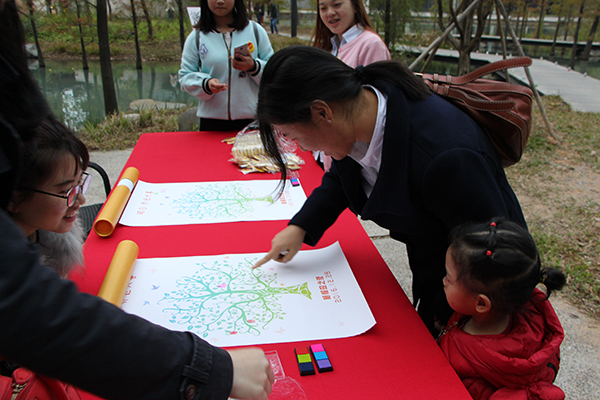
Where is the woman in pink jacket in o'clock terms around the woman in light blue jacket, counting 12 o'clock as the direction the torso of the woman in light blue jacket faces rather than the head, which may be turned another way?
The woman in pink jacket is roughly at 9 o'clock from the woman in light blue jacket.

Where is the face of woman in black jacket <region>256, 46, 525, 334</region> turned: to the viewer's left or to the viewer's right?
to the viewer's left

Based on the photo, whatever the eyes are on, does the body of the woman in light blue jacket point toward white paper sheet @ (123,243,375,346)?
yes

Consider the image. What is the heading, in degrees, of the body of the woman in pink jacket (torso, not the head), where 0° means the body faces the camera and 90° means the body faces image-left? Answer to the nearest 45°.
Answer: approximately 45°

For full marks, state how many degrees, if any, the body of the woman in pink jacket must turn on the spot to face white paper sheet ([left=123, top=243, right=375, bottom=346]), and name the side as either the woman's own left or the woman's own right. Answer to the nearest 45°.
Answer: approximately 45° to the woman's own left

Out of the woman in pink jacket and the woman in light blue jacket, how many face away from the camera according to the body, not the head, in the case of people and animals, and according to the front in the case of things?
0

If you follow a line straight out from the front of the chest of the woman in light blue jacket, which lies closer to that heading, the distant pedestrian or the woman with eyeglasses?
the woman with eyeglasses

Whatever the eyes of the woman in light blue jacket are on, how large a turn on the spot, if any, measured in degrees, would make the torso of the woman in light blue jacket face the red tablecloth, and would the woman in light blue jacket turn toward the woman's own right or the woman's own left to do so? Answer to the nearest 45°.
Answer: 0° — they already face it

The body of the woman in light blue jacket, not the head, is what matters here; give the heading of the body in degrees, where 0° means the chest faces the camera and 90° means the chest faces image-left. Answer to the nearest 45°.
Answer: approximately 0°

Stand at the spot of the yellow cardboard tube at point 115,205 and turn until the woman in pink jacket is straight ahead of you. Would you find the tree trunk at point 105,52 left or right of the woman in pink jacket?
left

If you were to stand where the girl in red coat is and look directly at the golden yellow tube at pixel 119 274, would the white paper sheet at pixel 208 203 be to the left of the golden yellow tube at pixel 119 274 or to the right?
right

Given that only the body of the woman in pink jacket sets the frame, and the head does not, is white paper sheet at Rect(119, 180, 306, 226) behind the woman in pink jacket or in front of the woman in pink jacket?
in front
